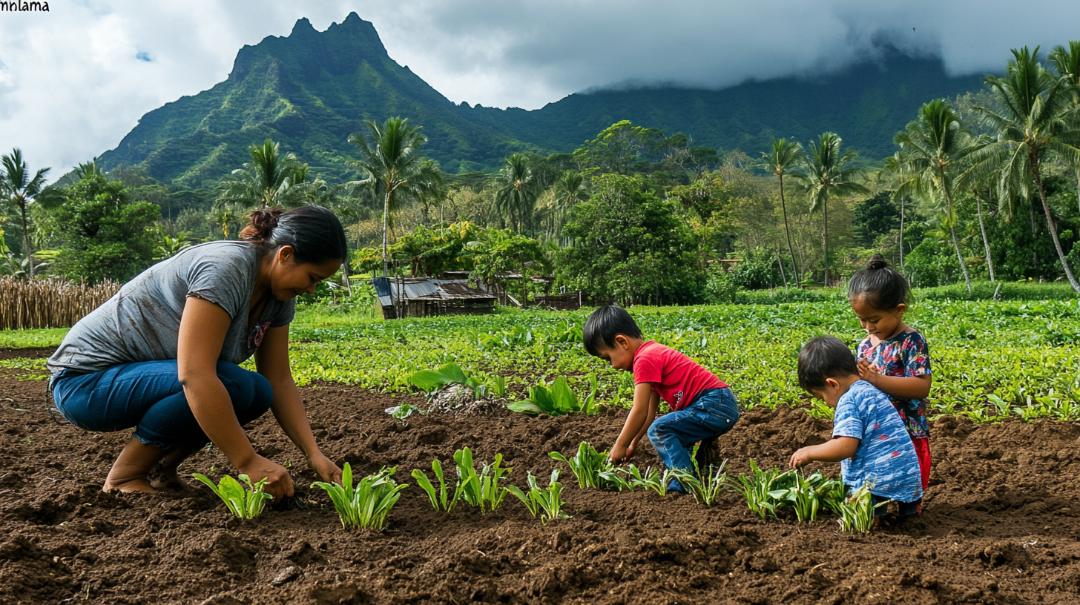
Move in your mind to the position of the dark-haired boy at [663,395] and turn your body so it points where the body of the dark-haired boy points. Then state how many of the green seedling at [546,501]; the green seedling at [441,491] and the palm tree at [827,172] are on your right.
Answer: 1

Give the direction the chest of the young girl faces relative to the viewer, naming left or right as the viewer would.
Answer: facing the viewer and to the left of the viewer

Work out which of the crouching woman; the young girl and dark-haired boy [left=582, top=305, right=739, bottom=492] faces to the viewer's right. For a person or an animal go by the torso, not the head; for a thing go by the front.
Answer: the crouching woman

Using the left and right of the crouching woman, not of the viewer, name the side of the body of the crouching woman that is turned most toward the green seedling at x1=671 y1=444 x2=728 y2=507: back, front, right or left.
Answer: front

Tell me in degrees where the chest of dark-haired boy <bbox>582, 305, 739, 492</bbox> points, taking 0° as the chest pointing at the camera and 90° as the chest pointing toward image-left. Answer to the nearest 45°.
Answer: approximately 90°

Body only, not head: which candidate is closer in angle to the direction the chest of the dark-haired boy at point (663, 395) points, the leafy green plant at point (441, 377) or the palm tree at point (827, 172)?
the leafy green plant

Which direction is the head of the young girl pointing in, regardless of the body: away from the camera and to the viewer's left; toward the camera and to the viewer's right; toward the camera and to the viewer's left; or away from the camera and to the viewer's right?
toward the camera and to the viewer's left

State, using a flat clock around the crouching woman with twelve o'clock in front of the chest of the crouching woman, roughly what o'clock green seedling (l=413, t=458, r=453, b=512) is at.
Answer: The green seedling is roughly at 1 o'clock from the crouching woman.

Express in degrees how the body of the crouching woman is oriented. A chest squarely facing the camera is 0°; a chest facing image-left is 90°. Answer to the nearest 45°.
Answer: approximately 270°

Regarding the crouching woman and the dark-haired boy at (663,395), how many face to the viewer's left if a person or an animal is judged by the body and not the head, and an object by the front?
1

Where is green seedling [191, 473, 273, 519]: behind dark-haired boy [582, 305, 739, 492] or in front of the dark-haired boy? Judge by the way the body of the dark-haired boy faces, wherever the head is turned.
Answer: in front
